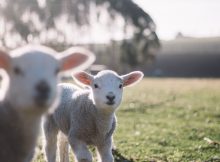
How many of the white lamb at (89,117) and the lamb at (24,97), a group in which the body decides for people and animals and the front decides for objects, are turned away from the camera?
0

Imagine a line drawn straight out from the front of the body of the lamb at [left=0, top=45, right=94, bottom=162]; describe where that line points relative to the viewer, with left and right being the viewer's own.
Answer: facing the viewer and to the right of the viewer

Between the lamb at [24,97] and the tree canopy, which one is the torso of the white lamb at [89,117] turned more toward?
the lamb

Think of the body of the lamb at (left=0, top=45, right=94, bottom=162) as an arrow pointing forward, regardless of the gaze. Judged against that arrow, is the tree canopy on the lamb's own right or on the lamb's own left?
on the lamb's own left

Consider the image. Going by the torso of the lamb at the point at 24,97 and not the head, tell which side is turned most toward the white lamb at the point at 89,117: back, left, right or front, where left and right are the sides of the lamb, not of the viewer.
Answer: left

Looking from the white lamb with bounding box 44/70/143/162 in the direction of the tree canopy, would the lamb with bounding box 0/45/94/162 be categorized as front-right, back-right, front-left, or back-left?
back-left

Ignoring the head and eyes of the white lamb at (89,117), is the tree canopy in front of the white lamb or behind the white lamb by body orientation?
behind
